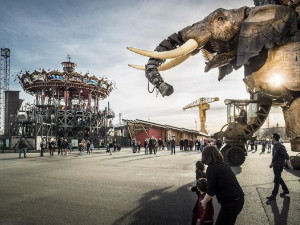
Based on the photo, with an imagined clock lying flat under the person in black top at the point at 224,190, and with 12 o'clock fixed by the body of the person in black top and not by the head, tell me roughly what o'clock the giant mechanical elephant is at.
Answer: The giant mechanical elephant is roughly at 2 o'clock from the person in black top.

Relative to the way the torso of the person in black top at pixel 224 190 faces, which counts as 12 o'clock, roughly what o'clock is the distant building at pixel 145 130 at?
The distant building is roughly at 1 o'clock from the person in black top.

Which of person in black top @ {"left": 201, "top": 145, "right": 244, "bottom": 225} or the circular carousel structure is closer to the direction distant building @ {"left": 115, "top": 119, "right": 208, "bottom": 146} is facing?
the person in black top

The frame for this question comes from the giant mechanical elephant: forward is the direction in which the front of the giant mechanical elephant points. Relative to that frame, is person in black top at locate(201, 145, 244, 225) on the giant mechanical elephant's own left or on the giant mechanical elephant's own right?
on the giant mechanical elephant's own left

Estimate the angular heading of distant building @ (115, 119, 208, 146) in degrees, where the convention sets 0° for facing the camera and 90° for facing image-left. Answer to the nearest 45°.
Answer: approximately 315°

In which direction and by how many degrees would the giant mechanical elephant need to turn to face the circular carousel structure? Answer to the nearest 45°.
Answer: approximately 45° to its right

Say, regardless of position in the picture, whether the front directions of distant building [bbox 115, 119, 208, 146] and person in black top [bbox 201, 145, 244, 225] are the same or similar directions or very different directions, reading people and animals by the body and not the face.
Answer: very different directions

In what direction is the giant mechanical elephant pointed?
to the viewer's left

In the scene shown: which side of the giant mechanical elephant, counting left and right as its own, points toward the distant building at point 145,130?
right

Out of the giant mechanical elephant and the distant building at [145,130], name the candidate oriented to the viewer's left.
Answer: the giant mechanical elephant

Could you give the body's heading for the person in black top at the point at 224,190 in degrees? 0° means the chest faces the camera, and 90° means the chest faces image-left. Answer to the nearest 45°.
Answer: approximately 135°
